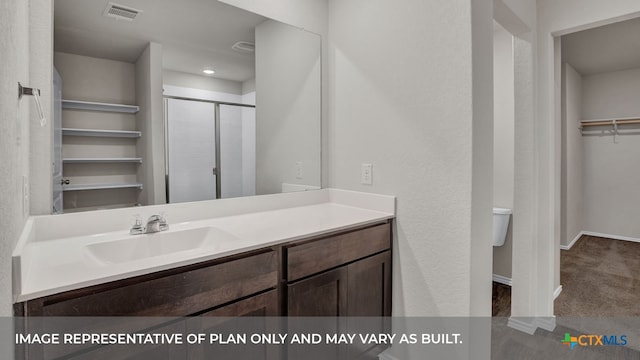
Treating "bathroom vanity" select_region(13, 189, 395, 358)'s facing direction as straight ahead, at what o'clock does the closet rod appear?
The closet rod is roughly at 10 o'clock from the bathroom vanity.

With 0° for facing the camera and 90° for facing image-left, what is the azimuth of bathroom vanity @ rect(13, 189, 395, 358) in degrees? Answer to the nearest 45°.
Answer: approximately 315°

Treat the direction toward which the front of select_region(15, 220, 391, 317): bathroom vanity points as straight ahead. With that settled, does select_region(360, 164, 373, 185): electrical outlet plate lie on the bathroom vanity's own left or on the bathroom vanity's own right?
on the bathroom vanity's own left

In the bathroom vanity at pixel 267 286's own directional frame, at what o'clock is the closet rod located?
The closet rod is roughly at 10 o'clock from the bathroom vanity.

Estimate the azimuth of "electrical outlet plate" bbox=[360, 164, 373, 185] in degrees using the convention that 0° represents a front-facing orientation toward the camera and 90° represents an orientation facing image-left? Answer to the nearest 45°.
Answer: approximately 45°
